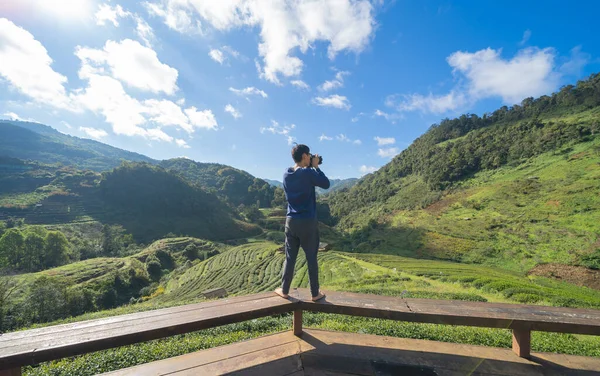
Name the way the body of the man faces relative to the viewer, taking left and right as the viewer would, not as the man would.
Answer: facing away from the viewer and to the right of the viewer

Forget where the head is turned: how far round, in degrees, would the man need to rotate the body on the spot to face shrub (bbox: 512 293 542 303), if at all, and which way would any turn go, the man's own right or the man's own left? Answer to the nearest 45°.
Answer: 0° — they already face it

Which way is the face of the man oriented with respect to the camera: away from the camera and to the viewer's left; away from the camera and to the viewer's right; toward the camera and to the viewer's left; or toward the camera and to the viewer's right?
away from the camera and to the viewer's right

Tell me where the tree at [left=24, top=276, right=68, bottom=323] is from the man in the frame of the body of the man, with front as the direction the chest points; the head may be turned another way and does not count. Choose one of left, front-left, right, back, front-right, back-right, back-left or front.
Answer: left
